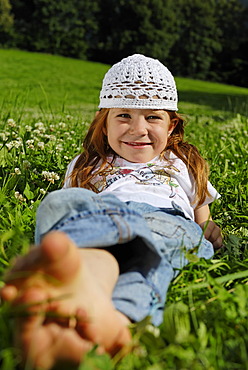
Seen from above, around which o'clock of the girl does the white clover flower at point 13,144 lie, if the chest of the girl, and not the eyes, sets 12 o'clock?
The white clover flower is roughly at 5 o'clock from the girl.

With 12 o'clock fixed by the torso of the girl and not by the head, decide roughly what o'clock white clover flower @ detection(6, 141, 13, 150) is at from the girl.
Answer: The white clover flower is roughly at 5 o'clock from the girl.

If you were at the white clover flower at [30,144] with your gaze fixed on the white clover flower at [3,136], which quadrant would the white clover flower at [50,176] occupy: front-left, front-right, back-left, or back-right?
back-left

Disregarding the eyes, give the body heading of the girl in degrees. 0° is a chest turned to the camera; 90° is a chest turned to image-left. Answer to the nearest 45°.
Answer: approximately 0°

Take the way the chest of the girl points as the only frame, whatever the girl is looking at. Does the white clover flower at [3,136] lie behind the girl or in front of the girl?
behind
